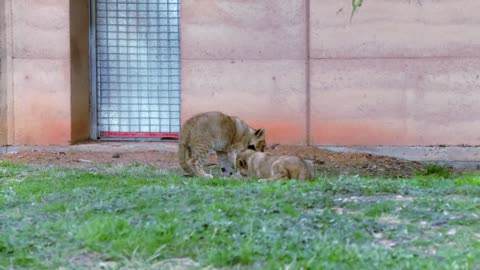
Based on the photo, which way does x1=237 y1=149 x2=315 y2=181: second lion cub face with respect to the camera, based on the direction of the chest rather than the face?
to the viewer's left

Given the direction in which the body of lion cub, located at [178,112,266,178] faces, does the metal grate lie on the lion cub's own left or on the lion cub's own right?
on the lion cub's own left

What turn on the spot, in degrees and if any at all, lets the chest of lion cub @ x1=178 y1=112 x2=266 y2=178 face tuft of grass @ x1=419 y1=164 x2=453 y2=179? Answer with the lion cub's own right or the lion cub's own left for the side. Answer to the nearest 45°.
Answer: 0° — it already faces it

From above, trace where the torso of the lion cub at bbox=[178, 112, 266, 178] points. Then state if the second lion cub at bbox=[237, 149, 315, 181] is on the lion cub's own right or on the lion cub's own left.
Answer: on the lion cub's own right

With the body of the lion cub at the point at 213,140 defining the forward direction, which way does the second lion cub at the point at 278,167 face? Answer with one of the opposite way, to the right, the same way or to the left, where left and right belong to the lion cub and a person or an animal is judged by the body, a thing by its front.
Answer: the opposite way

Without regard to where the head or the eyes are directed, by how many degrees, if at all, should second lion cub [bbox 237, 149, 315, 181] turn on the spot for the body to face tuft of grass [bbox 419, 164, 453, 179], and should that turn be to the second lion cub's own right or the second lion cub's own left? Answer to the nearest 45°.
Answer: approximately 135° to the second lion cub's own right

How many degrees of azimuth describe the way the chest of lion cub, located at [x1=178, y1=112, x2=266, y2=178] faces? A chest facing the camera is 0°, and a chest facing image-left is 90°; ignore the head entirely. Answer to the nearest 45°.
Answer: approximately 270°

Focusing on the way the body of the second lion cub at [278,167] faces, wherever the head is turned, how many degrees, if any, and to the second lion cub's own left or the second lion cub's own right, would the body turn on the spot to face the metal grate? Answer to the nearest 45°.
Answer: approximately 45° to the second lion cub's own right

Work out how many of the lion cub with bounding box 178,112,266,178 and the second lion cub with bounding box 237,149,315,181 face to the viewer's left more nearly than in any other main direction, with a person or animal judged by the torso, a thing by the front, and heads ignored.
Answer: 1

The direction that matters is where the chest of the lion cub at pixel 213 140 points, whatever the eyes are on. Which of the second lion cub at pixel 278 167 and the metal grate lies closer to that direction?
the second lion cub

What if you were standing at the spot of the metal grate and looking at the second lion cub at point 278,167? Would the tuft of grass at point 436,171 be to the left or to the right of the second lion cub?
left

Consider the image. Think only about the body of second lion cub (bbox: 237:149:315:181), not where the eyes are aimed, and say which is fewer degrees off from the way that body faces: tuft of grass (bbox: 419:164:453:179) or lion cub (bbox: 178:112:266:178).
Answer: the lion cub
